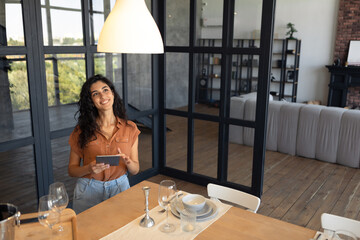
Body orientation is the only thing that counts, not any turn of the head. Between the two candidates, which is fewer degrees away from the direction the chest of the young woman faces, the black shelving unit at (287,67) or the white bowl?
the white bowl

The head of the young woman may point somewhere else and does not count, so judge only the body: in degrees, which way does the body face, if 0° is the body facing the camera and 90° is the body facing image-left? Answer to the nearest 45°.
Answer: approximately 0°

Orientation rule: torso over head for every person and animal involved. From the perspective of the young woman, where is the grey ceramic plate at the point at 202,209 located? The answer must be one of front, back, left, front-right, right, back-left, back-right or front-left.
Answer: front-left

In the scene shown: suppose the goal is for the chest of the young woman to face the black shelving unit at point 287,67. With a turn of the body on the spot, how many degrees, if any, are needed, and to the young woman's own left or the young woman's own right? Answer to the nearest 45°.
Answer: approximately 135° to the young woman's own left

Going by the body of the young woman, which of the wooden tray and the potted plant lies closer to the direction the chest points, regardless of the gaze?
the wooden tray

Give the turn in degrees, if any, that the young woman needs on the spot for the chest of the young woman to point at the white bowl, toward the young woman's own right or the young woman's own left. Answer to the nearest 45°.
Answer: approximately 45° to the young woman's own left

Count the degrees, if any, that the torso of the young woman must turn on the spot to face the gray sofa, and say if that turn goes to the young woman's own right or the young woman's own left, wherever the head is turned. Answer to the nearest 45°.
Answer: approximately 135° to the young woman's own left

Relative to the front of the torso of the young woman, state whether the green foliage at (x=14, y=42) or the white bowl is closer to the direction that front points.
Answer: the white bowl

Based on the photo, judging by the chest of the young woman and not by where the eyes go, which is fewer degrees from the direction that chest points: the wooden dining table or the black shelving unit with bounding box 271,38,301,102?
the wooden dining table

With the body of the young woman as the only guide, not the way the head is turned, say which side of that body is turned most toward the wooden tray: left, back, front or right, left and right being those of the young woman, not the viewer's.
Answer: front

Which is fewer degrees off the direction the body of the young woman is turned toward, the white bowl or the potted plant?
the white bowl
